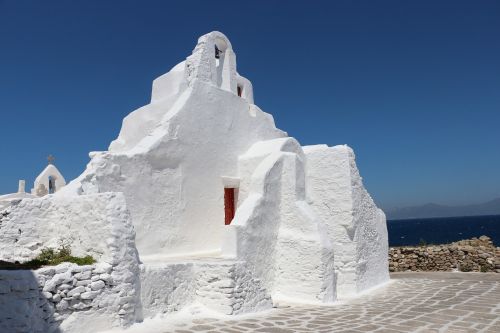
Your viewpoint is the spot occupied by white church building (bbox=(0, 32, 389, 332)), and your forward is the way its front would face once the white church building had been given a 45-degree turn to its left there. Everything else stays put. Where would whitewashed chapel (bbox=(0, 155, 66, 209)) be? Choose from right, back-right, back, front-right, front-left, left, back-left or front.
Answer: back

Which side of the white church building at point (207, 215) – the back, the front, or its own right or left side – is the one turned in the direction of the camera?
front

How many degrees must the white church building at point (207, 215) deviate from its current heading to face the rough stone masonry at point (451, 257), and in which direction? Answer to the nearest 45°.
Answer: approximately 135° to its left
